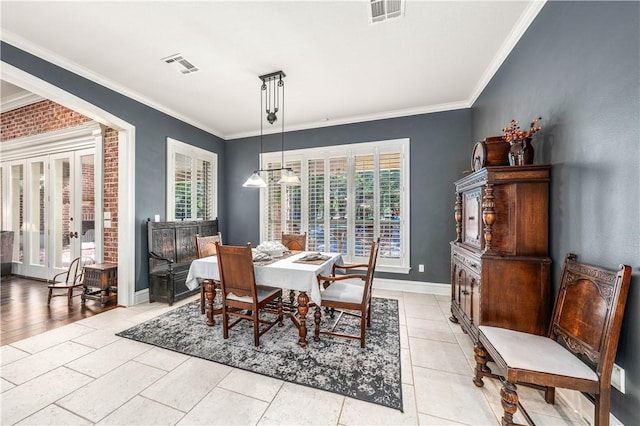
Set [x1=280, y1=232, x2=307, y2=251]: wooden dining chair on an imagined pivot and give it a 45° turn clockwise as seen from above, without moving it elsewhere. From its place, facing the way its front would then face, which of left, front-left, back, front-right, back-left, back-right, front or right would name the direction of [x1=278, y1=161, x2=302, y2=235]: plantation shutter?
back-right

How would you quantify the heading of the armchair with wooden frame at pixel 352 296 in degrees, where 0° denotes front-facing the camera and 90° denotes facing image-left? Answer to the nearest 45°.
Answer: approximately 90°

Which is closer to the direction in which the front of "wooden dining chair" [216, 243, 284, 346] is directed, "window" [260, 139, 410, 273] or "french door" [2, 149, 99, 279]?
the window

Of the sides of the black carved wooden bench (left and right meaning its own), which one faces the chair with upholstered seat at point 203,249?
front

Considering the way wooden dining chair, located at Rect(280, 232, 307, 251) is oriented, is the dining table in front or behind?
in front

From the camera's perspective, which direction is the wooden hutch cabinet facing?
to the viewer's left

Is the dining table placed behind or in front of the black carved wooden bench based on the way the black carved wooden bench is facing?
in front

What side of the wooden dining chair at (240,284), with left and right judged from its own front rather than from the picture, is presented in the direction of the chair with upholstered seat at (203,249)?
left

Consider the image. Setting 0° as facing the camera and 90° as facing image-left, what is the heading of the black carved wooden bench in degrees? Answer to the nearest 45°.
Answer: approximately 315°

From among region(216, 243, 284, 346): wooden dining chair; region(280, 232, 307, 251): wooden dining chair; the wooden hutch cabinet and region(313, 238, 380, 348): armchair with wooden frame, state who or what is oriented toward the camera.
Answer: region(280, 232, 307, 251): wooden dining chair

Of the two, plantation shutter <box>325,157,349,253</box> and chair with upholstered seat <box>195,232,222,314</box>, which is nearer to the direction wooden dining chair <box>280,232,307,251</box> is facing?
the chair with upholstered seat
